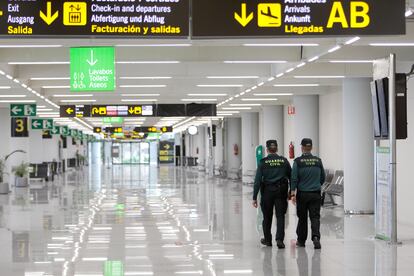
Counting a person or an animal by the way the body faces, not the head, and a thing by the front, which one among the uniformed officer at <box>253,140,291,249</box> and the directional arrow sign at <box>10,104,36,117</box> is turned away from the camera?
the uniformed officer

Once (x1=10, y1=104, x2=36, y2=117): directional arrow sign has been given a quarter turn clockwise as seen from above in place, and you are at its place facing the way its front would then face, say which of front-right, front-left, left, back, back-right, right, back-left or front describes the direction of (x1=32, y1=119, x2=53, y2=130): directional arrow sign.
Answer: right

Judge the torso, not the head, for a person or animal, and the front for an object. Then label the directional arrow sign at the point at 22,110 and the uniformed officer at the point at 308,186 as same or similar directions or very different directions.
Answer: very different directions

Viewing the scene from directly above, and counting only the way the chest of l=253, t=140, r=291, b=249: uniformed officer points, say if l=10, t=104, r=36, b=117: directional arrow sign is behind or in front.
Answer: in front

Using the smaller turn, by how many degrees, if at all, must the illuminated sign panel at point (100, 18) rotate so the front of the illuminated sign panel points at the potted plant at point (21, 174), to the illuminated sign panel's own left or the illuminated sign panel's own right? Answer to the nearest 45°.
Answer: approximately 180°

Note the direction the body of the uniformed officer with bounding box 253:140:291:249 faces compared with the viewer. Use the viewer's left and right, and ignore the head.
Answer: facing away from the viewer

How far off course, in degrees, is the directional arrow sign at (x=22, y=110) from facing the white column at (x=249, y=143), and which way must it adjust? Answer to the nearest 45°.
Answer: approximately 135° to its left

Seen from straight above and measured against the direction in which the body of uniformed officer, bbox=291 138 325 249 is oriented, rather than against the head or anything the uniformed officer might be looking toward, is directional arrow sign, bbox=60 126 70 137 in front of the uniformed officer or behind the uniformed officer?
in front

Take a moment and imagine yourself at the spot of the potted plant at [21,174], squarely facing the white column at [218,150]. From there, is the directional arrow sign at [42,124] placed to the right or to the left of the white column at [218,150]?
left

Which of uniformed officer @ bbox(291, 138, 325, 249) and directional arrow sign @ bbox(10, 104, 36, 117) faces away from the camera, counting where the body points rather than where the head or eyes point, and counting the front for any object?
the uniformed officer

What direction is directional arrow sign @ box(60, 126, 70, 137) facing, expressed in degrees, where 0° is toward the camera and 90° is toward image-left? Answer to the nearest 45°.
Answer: approximately 0°

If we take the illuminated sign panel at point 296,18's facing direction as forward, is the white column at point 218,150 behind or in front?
behind

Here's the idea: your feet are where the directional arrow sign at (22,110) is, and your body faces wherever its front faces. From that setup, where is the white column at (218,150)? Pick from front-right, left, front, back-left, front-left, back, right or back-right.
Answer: back-left

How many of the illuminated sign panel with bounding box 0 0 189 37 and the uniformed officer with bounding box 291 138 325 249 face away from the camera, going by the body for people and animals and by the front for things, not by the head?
1

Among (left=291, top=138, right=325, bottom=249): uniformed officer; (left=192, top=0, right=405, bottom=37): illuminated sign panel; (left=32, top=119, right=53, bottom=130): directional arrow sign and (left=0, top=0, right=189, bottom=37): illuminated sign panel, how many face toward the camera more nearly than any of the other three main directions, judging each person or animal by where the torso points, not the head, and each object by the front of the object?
3

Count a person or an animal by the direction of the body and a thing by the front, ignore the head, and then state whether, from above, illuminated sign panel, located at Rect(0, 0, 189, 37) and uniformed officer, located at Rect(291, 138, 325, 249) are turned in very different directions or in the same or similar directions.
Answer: very different directions

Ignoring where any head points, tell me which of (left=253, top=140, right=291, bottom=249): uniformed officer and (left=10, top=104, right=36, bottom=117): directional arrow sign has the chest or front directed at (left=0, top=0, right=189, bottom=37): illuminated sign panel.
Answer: the directional arrow sign

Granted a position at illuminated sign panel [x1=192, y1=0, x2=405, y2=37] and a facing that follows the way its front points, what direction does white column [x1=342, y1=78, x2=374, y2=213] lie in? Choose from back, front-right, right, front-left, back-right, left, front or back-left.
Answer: back
